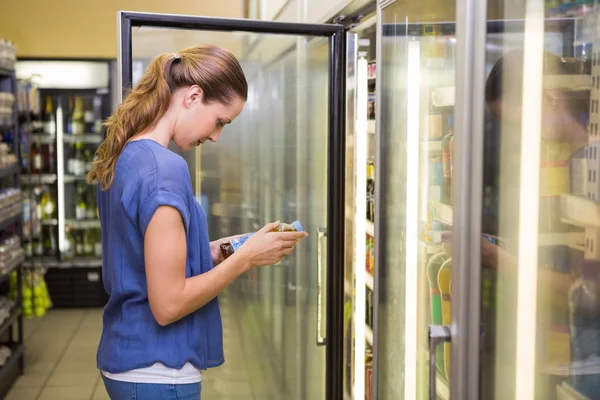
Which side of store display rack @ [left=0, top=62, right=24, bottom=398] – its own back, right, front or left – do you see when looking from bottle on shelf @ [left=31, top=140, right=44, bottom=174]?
left

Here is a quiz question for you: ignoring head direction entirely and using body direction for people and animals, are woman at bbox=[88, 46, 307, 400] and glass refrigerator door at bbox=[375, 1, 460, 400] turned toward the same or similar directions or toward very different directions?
very different directions

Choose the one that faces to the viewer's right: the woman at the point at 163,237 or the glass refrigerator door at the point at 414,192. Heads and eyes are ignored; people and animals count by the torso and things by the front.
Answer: the woman

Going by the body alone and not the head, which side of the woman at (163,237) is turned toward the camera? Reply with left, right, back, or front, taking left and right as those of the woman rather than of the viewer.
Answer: right

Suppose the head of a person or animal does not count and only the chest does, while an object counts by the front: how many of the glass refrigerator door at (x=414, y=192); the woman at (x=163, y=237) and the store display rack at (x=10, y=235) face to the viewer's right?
2

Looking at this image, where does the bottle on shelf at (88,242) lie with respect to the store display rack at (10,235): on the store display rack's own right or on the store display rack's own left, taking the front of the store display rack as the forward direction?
on the store display rack's own left

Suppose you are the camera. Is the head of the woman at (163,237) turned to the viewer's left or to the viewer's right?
to the viewer's right

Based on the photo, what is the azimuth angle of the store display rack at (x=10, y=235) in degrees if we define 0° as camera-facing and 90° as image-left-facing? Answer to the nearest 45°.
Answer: approximately 270°

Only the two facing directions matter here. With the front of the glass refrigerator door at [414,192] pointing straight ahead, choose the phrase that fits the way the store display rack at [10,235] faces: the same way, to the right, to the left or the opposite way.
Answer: the opposite way

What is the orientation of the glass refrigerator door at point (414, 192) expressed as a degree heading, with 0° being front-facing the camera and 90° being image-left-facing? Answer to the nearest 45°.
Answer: approximately 45°

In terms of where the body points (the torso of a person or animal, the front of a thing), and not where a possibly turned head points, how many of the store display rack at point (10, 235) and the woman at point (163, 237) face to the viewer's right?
2
